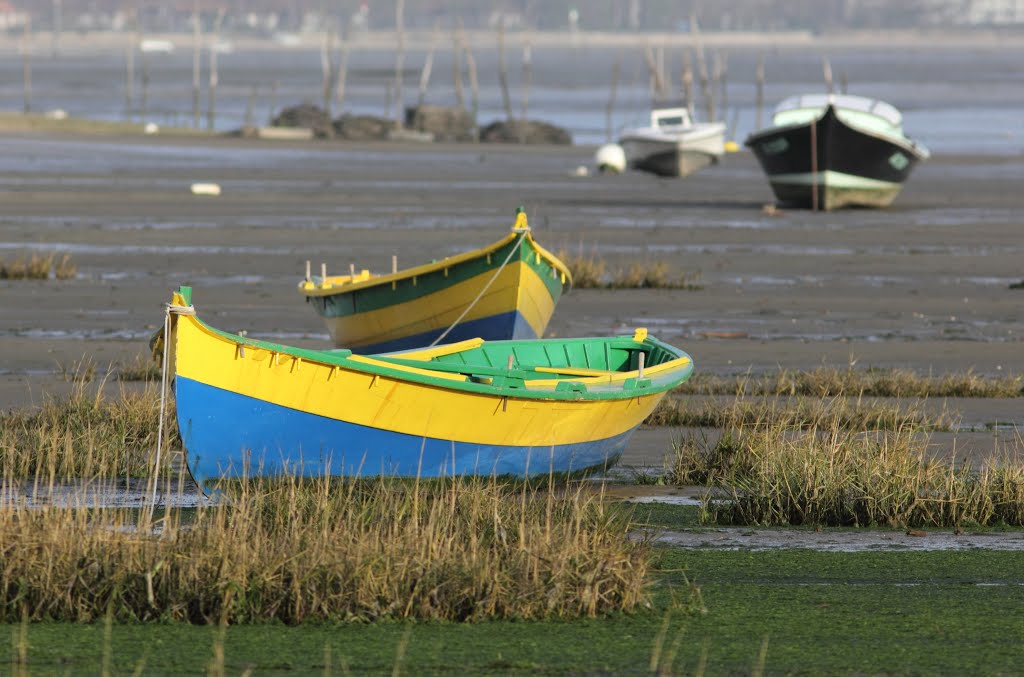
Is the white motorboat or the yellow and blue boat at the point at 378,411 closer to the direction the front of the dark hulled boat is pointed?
the yellow and blue boat

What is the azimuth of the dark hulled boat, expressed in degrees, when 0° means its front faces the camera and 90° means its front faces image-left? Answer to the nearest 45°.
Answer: approximately 0°

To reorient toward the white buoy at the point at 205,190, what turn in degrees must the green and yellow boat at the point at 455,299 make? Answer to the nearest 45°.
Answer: approximately 135° to its left

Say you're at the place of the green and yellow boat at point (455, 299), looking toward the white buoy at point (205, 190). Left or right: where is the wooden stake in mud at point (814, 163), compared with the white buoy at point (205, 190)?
right

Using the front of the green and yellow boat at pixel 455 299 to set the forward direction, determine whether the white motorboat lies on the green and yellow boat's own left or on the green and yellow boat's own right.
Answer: on the green and yellow boat's own left

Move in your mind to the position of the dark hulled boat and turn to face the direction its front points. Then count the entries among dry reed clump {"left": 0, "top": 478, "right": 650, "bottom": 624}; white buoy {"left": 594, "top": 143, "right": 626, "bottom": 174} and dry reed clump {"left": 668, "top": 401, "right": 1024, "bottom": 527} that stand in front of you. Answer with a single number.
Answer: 2
